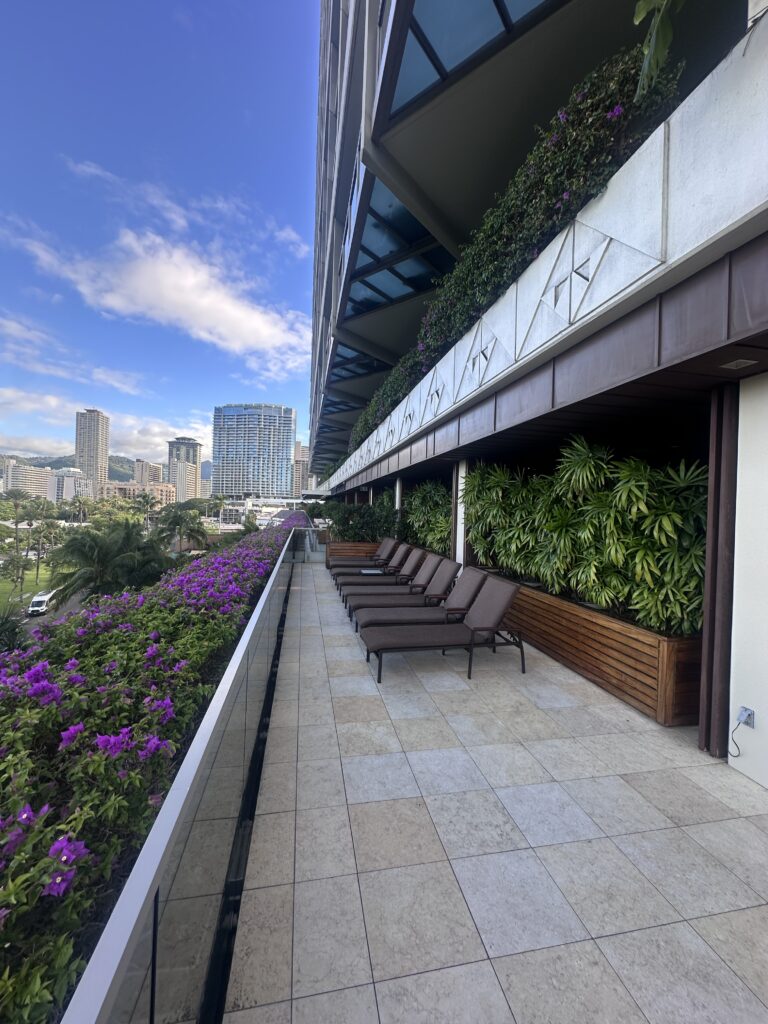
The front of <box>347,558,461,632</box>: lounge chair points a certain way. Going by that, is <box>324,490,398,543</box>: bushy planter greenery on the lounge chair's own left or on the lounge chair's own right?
on the lounge chair's own right

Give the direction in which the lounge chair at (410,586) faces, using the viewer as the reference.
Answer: facing to the left of the viewer

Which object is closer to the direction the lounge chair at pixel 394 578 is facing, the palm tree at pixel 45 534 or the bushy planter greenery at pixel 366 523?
the palm tree

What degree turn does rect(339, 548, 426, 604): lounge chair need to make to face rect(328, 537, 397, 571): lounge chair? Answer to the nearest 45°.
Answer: approximately 90° to its right

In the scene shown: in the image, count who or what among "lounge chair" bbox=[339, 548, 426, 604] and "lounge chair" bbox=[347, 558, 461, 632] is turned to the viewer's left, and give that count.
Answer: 2

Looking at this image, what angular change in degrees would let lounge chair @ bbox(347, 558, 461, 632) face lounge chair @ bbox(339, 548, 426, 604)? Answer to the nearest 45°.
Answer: approximately 90° to its right

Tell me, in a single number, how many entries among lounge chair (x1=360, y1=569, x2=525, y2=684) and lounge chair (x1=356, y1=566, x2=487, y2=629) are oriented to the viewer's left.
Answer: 2

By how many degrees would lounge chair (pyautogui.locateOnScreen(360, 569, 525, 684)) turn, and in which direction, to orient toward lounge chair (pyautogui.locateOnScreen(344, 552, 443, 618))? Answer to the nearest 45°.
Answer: approximately 90° to its right

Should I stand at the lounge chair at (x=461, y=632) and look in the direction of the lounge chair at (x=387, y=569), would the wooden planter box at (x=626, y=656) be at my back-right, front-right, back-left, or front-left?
back-right

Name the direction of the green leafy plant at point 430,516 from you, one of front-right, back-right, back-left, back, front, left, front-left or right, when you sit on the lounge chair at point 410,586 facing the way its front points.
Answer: right

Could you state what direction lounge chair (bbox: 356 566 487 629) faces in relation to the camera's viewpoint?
facing to the left of the viewer

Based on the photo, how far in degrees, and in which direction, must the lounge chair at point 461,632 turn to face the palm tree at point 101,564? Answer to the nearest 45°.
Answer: approximately 45° to its right

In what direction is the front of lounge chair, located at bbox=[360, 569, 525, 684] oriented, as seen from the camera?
facing to the left of the viewer

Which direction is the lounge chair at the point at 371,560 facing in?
to the viewer's left

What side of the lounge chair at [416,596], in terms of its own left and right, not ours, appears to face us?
left

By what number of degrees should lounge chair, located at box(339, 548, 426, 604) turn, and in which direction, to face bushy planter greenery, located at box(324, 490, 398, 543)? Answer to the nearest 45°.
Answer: approximately 90° to its right

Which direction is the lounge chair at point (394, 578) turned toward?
to the viewer's left
